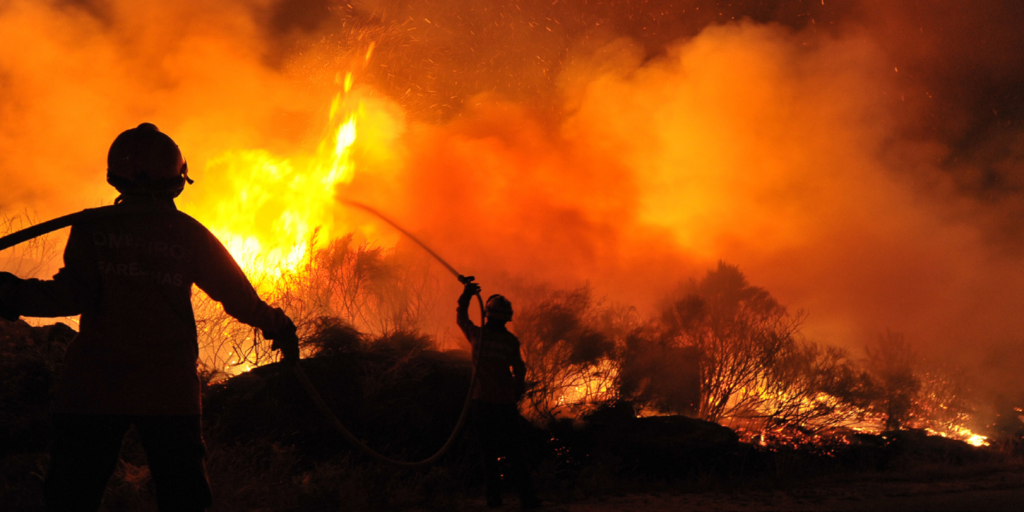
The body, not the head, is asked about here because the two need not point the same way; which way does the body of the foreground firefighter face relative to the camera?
away from the camera

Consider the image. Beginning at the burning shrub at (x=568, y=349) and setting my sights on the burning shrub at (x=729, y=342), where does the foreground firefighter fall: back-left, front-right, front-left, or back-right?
back-right

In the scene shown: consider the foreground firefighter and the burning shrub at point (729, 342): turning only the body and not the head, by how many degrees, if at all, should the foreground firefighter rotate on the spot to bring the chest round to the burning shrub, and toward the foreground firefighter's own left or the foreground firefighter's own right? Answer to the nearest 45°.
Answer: approximately 45° to the foreground firefighter's own right

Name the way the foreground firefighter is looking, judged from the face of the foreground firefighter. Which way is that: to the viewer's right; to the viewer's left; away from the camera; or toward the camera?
away from the camera

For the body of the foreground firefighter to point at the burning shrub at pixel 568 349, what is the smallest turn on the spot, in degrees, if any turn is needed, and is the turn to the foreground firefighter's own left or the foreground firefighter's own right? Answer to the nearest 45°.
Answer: approximately 45° to the foreground firefighter's own right

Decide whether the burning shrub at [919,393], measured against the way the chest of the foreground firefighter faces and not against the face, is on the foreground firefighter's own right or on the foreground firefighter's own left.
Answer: on the foreground firefighter's own right
